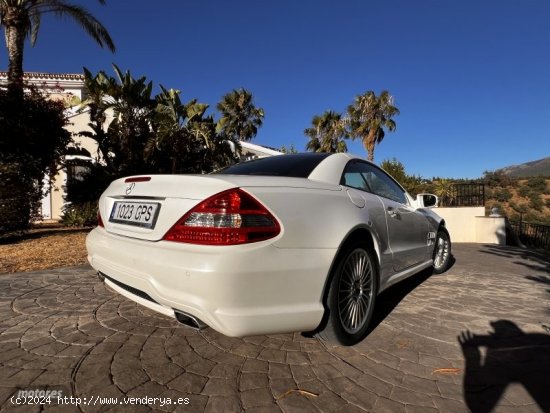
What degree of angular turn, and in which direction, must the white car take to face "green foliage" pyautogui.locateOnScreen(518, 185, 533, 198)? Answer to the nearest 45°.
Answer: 0° — it already faces it

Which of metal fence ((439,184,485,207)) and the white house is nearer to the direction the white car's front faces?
the metal fence

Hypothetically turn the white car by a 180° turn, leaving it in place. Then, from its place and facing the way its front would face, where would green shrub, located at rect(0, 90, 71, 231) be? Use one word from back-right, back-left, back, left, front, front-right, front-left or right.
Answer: right

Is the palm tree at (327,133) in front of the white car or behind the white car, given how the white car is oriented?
in front

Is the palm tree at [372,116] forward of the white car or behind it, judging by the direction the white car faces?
forward

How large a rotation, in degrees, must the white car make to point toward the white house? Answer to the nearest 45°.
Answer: approximately 90° to its left

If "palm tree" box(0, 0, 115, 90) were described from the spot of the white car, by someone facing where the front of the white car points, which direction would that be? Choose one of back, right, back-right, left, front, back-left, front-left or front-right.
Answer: left

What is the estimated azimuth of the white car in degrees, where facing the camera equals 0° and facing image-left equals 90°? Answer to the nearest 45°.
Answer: approximately 225°

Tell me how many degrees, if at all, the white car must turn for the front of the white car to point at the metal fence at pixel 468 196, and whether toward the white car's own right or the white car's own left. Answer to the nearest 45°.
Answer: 0° — it already faces it

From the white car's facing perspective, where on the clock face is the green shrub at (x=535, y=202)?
The green shrub is roughly at 12 o'clock from the white car.

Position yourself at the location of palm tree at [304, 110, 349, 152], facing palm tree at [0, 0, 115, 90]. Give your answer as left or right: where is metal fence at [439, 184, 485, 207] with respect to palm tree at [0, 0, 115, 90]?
left
